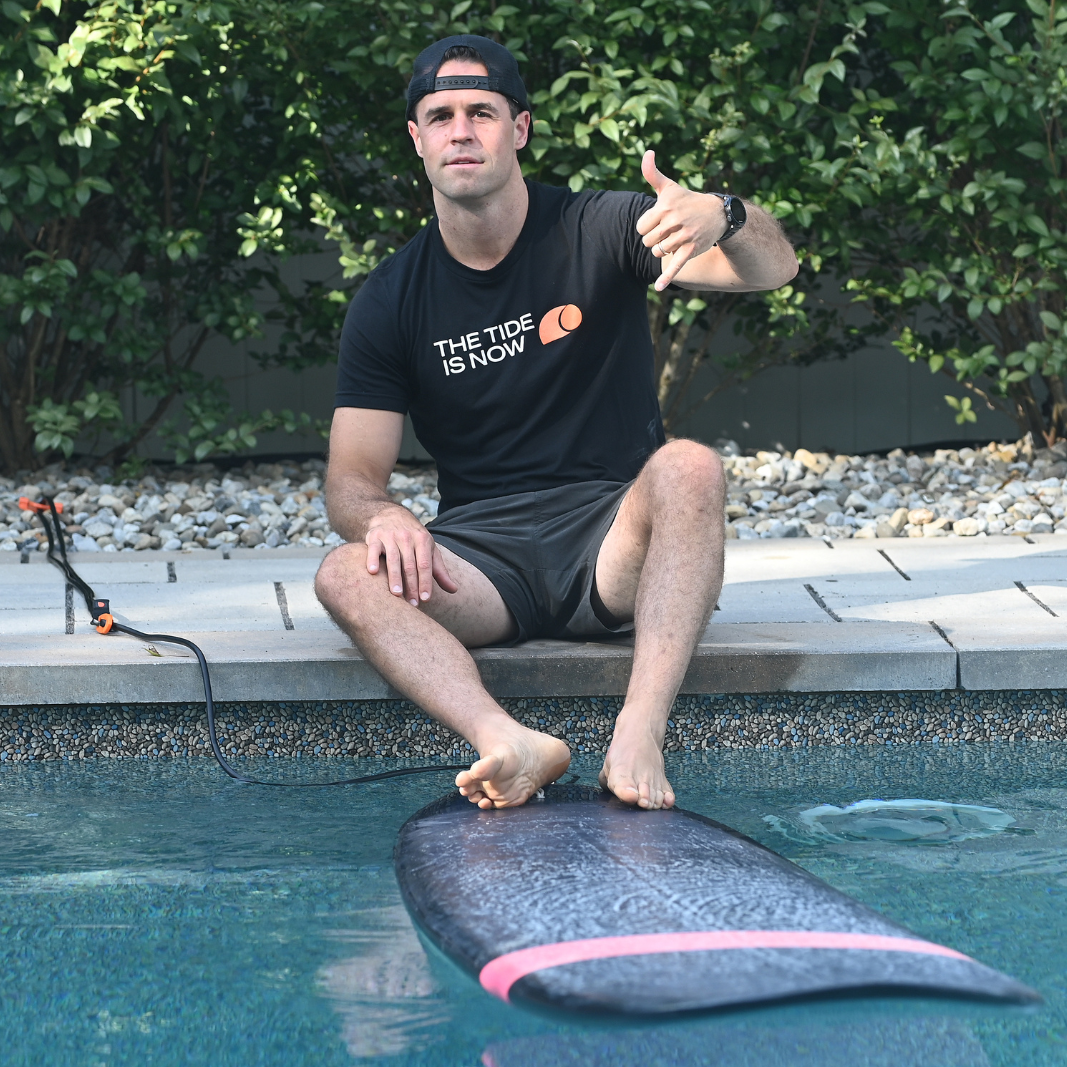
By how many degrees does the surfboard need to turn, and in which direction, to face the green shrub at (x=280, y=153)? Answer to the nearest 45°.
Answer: approximately 135° to its left

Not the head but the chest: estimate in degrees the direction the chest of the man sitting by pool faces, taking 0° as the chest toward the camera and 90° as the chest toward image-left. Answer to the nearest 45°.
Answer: approximately 0°

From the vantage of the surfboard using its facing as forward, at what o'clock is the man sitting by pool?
The man sitting by pool is roughly at 7 o'clock from the surfboard.

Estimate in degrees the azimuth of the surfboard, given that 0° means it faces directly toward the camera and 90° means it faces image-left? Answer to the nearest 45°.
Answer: approximately 315°

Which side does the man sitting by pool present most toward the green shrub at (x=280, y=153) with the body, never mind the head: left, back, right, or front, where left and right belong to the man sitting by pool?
back

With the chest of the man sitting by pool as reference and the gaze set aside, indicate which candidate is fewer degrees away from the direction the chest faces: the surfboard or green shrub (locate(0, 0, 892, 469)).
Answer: the surfboard
